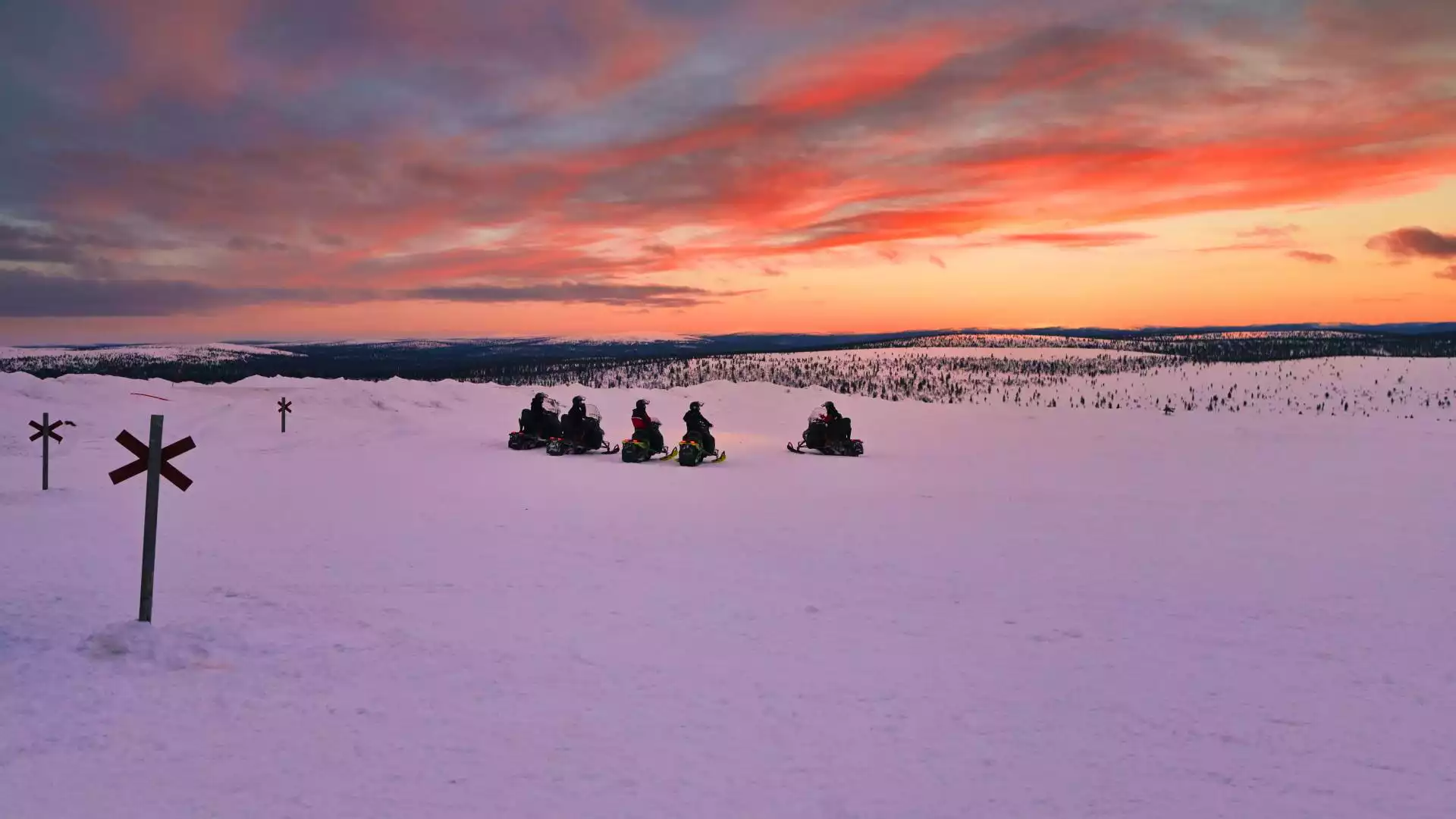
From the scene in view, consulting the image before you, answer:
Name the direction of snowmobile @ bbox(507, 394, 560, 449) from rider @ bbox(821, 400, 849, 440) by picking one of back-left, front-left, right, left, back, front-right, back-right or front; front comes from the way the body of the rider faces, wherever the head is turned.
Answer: front

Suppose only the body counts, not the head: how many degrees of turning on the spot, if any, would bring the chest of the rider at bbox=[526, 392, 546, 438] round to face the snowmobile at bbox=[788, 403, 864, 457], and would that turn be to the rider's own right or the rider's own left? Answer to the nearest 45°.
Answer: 0° — they already face it

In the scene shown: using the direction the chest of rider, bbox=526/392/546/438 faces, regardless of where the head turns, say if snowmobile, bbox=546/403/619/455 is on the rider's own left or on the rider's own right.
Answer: on the rider's own right

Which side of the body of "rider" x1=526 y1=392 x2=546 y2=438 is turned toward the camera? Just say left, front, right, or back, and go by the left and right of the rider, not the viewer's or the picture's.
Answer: right

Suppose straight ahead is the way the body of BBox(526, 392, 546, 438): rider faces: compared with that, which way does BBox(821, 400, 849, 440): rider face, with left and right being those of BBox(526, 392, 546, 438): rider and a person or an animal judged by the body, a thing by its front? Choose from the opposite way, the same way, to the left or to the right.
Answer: the opposite way

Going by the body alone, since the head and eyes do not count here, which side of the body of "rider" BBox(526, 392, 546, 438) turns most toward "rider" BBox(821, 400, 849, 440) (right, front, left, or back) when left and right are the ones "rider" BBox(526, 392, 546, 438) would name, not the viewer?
front

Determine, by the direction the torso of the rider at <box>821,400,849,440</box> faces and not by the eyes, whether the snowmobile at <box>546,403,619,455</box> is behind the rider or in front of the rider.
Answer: in front

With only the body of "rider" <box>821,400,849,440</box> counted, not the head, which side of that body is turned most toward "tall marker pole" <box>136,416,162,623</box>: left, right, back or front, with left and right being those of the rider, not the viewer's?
left

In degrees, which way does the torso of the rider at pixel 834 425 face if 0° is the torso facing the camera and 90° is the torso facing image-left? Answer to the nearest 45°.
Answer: approximately 90°

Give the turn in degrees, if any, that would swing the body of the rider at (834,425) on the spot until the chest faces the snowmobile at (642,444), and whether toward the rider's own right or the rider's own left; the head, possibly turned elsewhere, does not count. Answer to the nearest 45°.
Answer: approximately 45° to the rider's own left
